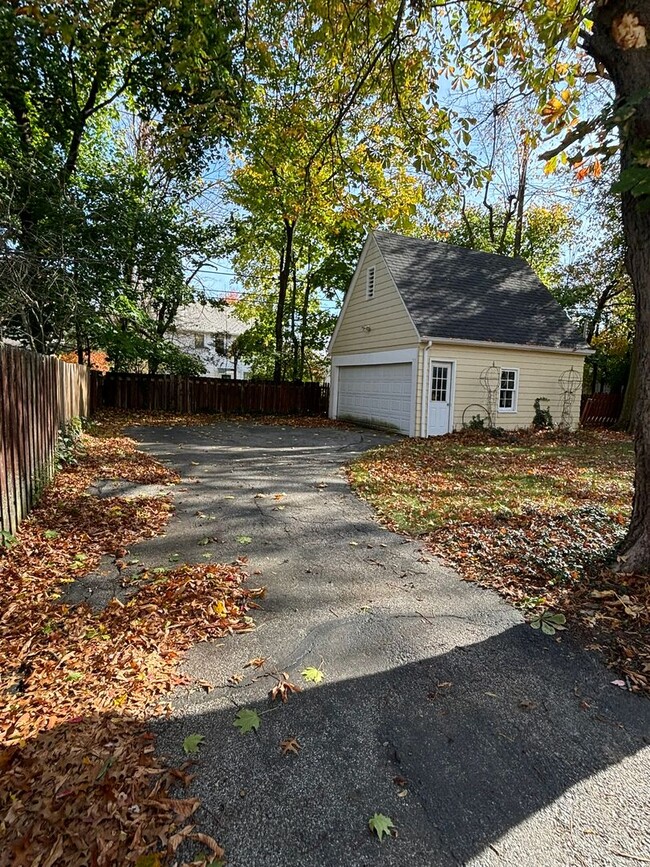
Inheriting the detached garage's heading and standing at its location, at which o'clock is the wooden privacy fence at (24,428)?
The wooden privacy fence is roughly at 11 o'clock from the detached garage.

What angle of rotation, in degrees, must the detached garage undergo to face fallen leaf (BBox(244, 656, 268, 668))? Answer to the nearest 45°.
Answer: approximately 45° to its left

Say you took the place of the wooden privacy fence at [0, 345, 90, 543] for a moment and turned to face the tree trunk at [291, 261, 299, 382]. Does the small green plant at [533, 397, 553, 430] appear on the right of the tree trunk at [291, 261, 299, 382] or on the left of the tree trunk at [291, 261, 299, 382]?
right

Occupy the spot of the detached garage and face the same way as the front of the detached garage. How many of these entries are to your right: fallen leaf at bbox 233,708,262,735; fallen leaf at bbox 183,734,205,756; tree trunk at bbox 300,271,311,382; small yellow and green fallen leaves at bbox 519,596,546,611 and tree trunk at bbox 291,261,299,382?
2

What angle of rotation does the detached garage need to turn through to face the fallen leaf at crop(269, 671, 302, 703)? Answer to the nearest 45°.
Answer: approximately 45° to its left

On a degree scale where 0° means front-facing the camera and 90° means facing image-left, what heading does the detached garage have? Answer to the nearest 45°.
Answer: approximately 45°

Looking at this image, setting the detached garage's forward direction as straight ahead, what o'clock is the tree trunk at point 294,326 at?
The tree trunk is roughly at 3 o'clock from the detached garage.

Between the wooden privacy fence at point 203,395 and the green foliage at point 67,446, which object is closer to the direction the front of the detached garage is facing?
the green foliage

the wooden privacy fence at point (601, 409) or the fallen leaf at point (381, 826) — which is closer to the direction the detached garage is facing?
the fallen leaf

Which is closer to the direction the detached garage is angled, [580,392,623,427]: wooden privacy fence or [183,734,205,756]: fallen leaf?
the fallen leaf

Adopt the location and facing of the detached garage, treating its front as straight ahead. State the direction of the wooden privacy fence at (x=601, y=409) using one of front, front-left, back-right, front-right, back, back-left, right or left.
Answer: back
